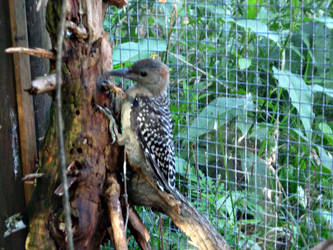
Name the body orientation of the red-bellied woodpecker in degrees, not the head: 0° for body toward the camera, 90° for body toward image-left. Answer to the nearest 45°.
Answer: approximately 90°

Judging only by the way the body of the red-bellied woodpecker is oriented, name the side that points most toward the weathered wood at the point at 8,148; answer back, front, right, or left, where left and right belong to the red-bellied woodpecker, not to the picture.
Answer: front

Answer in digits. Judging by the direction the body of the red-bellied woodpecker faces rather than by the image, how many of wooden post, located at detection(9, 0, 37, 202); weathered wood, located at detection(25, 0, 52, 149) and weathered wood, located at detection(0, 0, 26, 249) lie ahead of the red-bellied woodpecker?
3

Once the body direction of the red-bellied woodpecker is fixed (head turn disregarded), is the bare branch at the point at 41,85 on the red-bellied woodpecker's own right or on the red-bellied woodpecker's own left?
on the red-bellied woodpecker's own left

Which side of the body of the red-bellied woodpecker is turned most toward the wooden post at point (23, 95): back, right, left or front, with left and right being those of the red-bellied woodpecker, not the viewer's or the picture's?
front

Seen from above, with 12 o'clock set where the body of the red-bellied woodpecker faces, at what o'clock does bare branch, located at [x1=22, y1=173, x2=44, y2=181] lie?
The bare branch is roughly at 11 o'clock from the red-bellied woodpecker.
